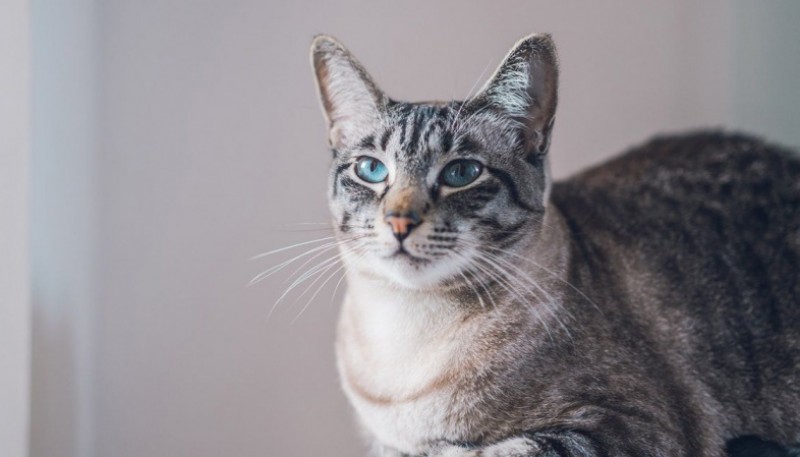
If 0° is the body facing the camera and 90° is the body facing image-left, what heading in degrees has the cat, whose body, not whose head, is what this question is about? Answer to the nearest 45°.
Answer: approximately 45°
